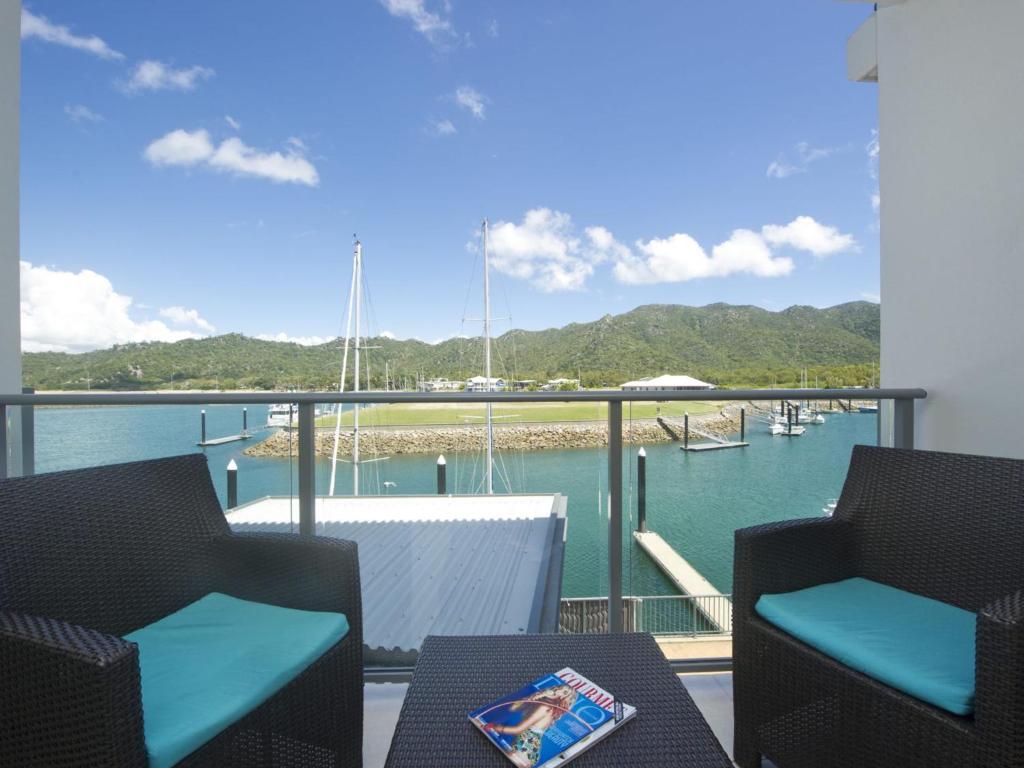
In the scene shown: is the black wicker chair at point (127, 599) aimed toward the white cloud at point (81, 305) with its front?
no

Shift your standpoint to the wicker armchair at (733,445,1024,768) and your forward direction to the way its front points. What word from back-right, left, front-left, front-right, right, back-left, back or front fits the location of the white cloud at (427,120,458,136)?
right

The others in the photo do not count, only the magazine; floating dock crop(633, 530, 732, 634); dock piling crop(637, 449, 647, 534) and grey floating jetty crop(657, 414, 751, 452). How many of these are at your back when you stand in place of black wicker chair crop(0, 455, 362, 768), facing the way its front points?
0

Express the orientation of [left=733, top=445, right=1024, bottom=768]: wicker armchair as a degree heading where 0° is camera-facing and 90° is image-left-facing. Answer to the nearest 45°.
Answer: approximately 45°

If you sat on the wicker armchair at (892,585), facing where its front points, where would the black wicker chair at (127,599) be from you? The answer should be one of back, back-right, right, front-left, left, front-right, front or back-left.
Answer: front

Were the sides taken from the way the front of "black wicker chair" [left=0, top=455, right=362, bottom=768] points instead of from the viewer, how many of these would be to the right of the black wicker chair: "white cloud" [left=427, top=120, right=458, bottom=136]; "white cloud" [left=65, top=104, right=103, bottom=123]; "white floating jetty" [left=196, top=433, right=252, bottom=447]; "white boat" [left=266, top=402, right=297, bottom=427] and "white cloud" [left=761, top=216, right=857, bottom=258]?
0

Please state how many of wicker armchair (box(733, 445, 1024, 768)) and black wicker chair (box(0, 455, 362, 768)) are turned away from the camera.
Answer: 0

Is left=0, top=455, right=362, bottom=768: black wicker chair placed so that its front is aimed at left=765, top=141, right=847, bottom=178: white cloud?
no

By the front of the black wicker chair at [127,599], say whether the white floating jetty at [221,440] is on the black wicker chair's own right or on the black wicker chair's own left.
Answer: on the black wicker chair's own left

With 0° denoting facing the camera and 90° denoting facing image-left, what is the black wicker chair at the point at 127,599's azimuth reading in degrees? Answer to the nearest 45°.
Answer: approximately 315°

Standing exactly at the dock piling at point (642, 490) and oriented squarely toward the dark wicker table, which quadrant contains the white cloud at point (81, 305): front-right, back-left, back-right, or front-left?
back-right

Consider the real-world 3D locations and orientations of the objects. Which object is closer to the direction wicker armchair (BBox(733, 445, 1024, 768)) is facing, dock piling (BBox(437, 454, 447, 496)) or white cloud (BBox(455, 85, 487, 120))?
the dock piling

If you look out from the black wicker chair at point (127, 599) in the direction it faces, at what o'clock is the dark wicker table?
The dark wicker table is roughly at 12 o'clock from the black wicker chair.

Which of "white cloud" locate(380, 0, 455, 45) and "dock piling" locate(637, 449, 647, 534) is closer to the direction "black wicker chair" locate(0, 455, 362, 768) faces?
the dock piling
